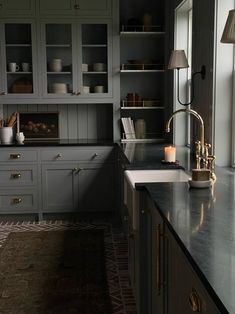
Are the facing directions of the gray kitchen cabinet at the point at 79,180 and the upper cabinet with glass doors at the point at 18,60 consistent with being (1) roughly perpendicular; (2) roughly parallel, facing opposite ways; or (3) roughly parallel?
roughly parallel

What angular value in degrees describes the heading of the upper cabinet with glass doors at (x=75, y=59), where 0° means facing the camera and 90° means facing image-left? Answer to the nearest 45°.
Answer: approximately 0°

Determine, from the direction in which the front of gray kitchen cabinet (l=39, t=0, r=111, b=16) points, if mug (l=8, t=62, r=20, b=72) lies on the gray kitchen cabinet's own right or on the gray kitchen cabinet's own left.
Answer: on the gray kitchen cabinet's own right

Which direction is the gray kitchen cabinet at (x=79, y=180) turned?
toward the camera

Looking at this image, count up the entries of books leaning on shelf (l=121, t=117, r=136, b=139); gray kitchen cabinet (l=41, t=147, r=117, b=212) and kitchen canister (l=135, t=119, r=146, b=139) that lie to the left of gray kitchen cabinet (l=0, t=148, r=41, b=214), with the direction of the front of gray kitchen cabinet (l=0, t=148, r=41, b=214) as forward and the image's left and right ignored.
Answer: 3

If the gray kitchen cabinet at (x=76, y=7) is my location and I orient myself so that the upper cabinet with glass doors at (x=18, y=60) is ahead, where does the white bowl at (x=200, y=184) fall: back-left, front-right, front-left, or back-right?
back-left

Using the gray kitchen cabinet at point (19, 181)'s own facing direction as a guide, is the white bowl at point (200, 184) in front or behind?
in front

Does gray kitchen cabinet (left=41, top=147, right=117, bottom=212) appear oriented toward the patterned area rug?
yes

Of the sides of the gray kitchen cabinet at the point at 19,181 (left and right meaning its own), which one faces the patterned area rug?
front

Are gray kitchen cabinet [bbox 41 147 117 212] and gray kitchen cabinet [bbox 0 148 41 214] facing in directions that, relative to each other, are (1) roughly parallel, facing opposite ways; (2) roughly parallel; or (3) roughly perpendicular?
roughly parallel

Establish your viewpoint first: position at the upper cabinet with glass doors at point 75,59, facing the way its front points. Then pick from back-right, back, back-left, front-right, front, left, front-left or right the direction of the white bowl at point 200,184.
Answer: front

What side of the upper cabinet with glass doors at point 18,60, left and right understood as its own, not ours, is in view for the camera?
front

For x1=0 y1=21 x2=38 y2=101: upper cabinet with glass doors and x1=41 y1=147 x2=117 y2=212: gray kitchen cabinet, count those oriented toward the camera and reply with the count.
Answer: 2

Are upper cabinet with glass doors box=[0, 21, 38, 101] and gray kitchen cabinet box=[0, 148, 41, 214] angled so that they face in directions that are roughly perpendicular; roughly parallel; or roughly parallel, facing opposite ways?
roughly parallel

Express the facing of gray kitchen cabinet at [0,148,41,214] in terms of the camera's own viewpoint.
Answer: facing the viewer
